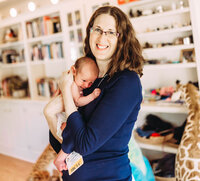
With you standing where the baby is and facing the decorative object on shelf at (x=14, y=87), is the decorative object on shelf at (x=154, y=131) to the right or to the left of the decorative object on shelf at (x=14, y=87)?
right

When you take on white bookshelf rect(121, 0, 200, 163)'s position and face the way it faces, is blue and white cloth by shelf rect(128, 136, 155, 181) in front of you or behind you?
in front

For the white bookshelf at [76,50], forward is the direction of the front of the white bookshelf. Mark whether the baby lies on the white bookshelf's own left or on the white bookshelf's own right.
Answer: on the white bookshelf's own left

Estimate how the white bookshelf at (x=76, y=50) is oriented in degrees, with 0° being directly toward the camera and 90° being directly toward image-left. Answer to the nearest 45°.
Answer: approximately 45°

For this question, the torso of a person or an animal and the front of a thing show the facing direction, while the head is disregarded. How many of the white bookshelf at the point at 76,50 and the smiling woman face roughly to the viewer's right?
0
